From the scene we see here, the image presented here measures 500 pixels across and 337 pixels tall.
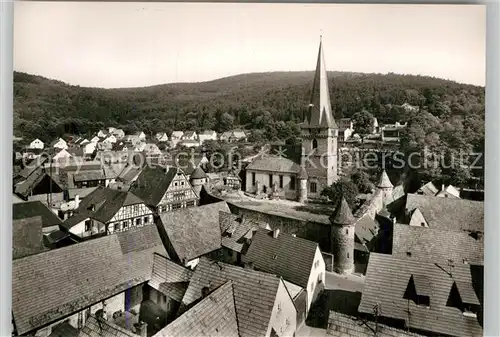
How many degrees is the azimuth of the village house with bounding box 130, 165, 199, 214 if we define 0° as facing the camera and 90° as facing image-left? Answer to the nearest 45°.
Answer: approximately 315°

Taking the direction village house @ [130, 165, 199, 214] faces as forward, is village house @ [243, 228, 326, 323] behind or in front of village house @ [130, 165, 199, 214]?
in front

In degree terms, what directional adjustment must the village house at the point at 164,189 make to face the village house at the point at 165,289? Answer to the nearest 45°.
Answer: approximately 45° to its right

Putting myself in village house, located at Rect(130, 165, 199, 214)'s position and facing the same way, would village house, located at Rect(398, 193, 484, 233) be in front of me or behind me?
in front
